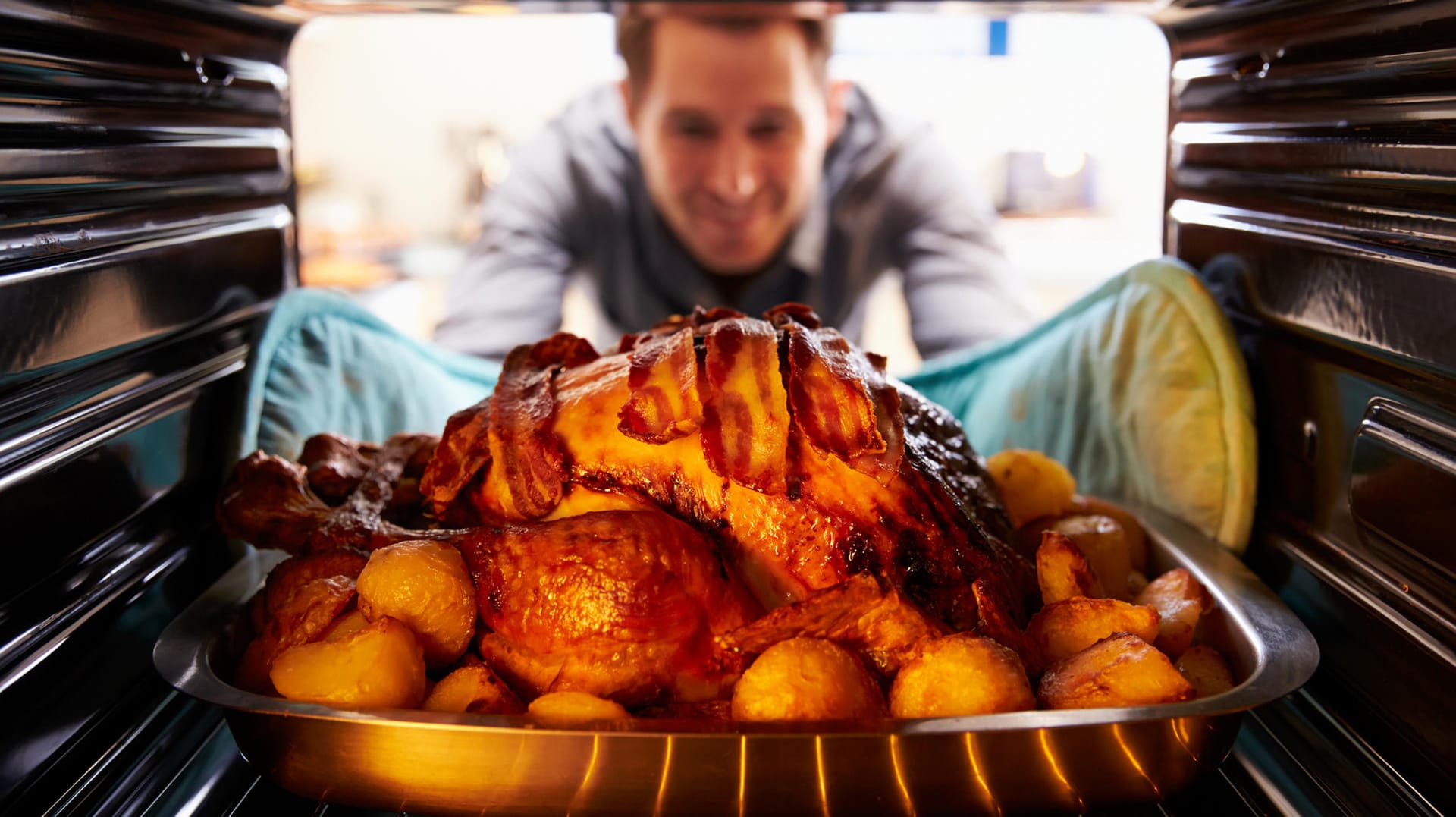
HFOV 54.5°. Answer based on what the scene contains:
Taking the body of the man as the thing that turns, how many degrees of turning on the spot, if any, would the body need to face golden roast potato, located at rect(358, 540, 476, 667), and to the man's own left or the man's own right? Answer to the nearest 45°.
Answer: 0° — they already face it

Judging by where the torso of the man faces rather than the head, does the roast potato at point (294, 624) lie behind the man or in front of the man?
in front

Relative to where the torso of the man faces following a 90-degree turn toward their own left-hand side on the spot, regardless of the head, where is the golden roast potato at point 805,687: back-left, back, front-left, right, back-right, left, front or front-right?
right

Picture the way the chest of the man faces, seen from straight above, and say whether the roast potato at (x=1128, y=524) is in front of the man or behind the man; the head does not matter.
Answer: in front

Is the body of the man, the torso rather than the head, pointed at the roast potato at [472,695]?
yes

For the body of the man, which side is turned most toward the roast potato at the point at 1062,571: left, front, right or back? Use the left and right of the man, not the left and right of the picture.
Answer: front

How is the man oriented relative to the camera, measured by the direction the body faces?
toward the camera

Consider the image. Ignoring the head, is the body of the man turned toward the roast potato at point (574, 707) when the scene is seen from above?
yes

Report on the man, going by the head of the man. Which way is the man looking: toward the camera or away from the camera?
toward the camera

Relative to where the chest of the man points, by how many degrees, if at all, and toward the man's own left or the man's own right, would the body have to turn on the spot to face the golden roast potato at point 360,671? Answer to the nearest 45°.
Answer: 0° — they already face it

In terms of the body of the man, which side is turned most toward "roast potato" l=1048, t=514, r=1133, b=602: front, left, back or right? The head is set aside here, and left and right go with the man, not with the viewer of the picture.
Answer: front
